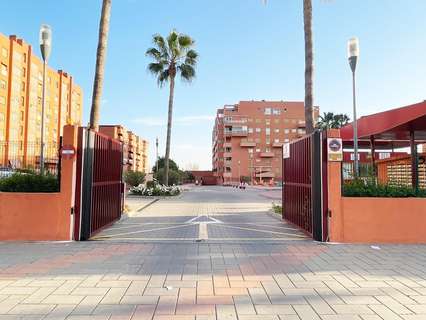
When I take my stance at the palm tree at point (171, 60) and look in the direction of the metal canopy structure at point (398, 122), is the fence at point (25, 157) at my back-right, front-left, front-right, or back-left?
front-right

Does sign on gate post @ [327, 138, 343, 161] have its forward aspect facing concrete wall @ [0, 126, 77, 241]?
no

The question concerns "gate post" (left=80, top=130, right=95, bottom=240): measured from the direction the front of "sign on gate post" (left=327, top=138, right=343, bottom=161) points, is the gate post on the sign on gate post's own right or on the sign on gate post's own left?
on the sign on gate post's own right

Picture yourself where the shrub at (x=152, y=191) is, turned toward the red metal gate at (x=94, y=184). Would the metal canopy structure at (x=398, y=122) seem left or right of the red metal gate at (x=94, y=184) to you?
left

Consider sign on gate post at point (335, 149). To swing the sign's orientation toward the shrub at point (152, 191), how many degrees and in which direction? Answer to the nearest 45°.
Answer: approximately 135° to its right

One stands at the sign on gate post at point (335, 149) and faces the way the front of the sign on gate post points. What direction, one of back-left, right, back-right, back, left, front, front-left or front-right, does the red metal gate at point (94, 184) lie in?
right

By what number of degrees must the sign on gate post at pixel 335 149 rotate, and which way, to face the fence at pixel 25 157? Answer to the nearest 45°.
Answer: approximately 90° to its right

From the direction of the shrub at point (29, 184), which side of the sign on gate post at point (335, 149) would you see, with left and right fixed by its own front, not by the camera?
right

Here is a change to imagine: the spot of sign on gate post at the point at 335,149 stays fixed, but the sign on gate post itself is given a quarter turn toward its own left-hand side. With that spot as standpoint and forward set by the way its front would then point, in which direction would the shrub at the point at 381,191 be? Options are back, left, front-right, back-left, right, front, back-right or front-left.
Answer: front-left

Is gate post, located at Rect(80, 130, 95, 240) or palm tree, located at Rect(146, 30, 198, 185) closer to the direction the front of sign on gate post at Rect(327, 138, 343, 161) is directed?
the gate post

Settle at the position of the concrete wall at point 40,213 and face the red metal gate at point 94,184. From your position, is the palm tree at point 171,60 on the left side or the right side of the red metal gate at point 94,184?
left

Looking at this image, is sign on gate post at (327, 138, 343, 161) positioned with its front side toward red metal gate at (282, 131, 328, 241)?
no

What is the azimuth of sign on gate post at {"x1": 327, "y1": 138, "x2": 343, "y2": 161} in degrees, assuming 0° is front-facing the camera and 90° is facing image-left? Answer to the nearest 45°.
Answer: approximately 0°

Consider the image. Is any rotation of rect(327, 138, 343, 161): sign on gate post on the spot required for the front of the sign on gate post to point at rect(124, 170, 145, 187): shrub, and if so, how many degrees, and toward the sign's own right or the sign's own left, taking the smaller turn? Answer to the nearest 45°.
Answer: approximately 135° to the sign's own right
